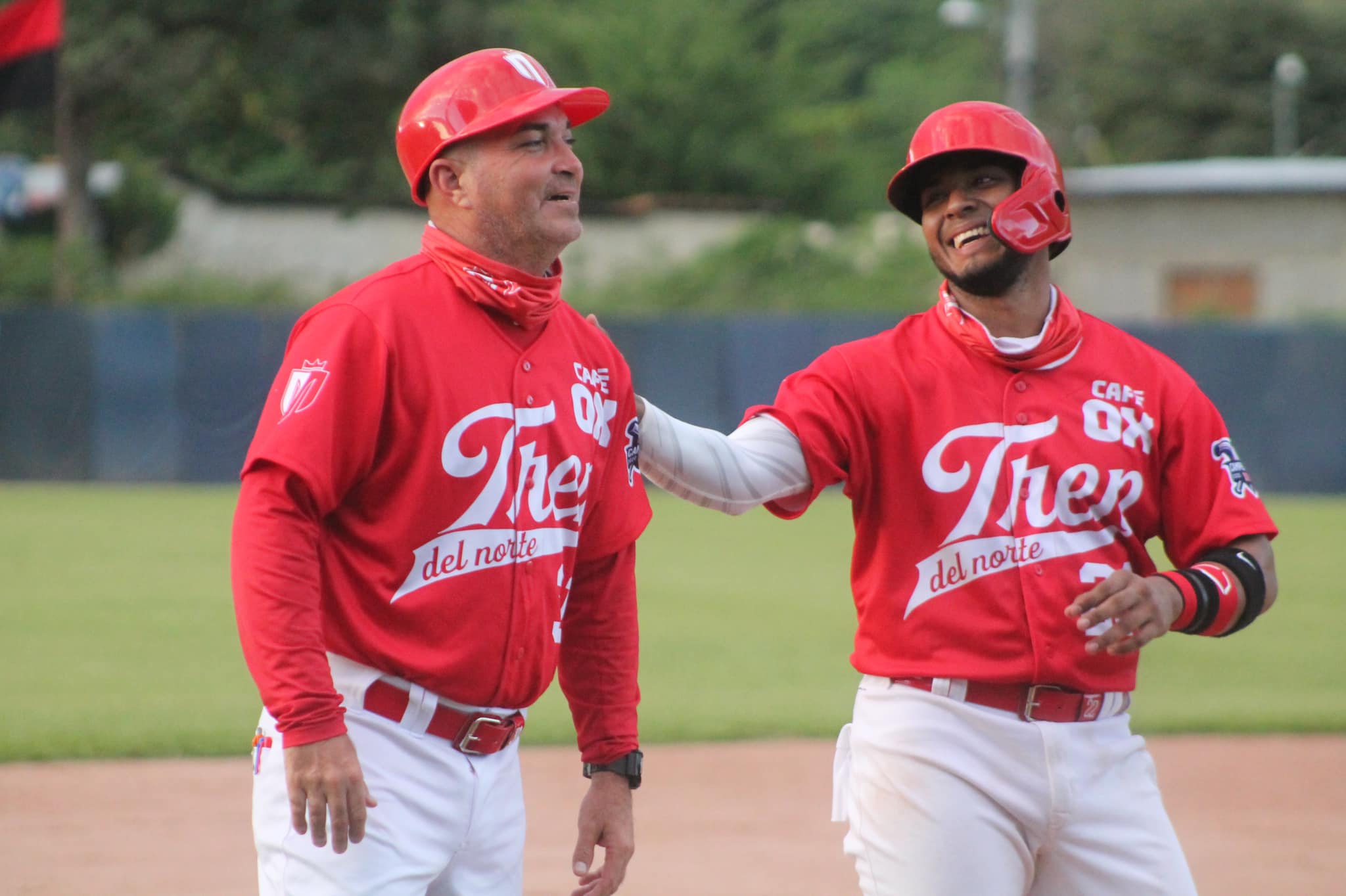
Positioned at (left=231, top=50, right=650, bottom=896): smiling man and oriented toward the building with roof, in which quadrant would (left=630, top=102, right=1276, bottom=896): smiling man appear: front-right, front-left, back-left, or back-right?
front-right

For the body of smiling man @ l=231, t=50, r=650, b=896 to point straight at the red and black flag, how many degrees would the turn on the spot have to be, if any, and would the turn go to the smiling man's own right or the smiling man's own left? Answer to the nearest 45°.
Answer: approximately 135° to the smiling man's own left

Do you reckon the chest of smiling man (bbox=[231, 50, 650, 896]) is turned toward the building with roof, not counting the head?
no

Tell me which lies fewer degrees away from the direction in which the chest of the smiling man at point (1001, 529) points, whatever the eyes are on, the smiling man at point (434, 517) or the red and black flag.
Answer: the smiling man

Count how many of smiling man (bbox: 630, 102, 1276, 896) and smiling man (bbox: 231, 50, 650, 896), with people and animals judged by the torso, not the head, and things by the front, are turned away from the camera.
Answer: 0

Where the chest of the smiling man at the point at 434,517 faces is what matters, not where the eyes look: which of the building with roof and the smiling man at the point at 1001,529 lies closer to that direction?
the smiling man

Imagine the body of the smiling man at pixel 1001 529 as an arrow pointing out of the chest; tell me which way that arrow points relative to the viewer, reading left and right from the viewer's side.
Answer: facing the viewer

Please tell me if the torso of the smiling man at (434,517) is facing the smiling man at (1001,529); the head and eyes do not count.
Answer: no

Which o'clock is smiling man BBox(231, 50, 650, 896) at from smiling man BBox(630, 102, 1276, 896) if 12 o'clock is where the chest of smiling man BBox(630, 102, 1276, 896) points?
smiling man BBox(231, 50, 650, 896) is roughly at 2 o'clock from smiling man BBox(630, 102, 1276, 896).

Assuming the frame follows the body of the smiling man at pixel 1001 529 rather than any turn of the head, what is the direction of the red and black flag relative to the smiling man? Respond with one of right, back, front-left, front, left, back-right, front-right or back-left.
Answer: back-right

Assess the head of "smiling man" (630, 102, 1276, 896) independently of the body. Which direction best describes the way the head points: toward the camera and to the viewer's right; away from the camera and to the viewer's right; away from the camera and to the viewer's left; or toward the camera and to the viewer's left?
toward the camera and to the viewer's left

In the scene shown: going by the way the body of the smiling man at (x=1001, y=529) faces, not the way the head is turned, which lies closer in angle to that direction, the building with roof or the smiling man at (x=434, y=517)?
the smiling man

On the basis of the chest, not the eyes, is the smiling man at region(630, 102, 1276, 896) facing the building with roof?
no
